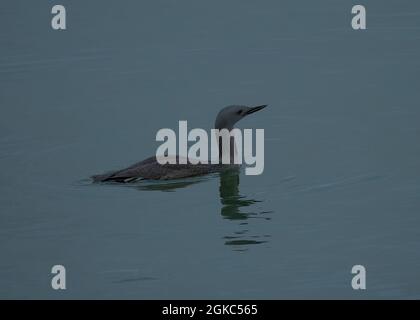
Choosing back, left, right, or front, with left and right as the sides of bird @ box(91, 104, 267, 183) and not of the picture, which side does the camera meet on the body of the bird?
right
